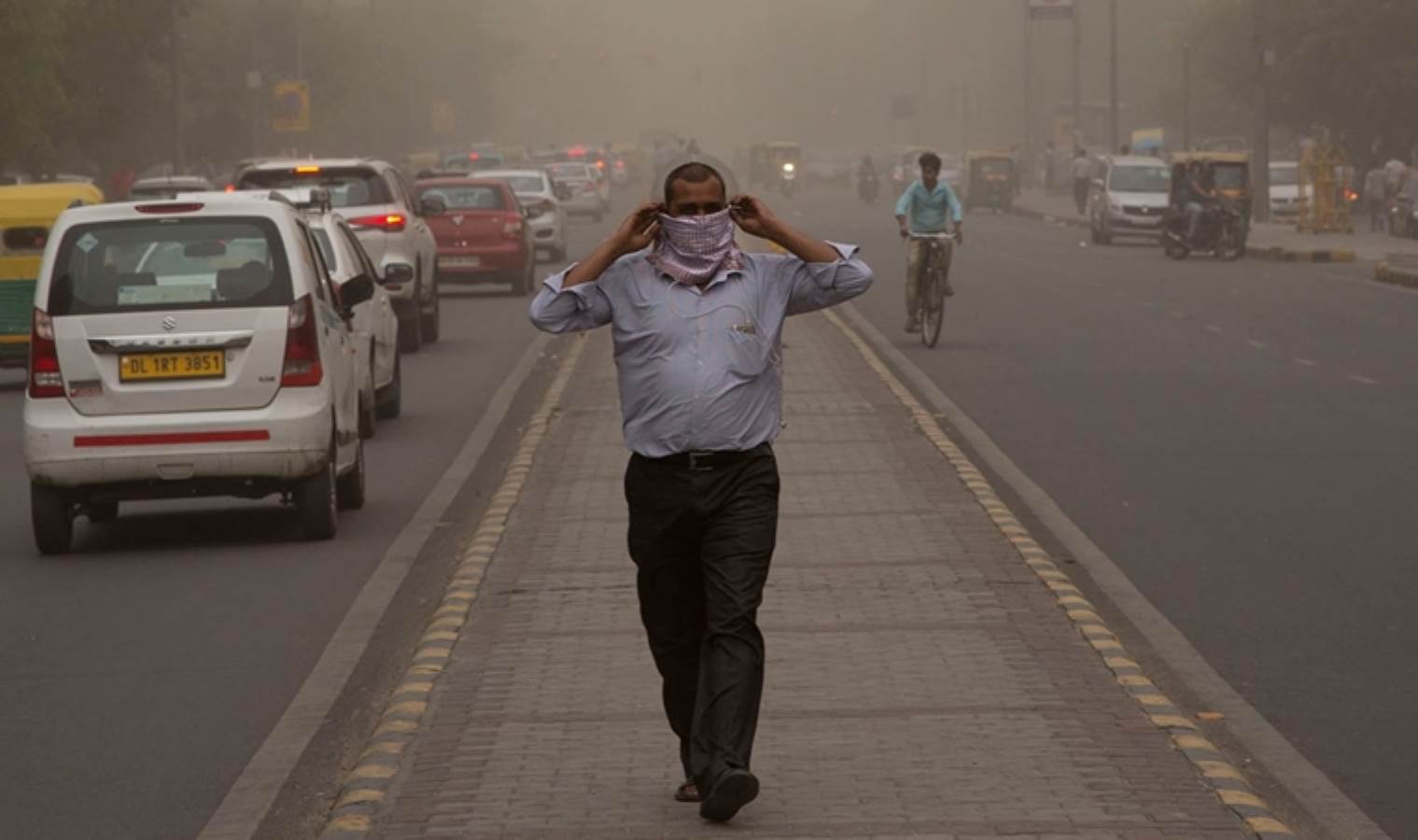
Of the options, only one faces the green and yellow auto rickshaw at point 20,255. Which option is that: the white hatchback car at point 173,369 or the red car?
the white hatchback car

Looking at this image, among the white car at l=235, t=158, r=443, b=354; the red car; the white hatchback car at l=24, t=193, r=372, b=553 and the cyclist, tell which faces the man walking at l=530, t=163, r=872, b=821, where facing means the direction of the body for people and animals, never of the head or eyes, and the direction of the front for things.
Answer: the cyclist

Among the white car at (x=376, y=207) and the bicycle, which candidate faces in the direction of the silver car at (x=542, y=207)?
the white car at (x=376, y=207)

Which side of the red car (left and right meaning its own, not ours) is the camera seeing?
back

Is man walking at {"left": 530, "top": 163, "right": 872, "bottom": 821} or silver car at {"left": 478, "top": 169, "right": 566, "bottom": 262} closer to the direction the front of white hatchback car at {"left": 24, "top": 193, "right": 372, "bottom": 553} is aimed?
the silver car

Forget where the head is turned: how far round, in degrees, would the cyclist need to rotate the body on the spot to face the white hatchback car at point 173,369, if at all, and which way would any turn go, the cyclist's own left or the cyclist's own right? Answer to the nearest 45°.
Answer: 0° — they already face it

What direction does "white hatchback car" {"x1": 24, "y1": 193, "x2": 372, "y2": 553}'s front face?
away from the camera

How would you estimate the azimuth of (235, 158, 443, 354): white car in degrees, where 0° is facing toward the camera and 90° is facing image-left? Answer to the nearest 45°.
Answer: approximately 180°

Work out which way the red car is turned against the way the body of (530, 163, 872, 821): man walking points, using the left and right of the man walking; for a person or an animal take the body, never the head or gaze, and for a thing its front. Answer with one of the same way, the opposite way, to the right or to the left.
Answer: the opposite way

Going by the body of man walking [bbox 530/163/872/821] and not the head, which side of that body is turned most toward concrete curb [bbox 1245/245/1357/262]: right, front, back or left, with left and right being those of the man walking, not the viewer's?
back
